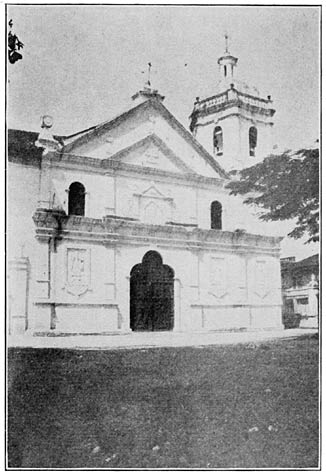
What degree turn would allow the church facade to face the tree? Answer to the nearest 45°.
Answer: approximately 45° to its left

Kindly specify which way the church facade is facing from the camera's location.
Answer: facing the viewer and to the right of the viewer
